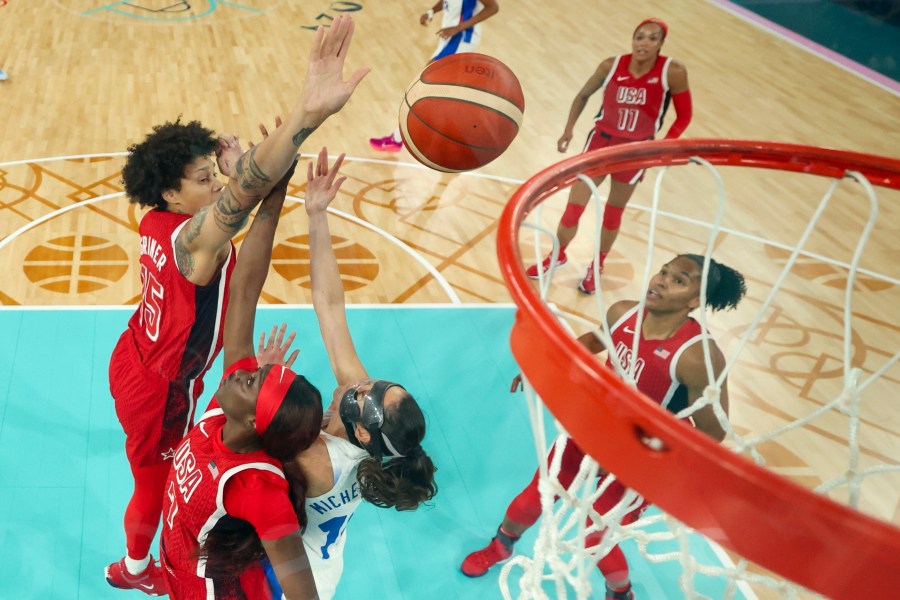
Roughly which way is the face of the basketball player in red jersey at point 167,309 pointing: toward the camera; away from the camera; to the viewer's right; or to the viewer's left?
to the viewer's right

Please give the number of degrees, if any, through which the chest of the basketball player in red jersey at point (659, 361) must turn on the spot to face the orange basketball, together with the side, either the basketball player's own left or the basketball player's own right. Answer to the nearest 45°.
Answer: approximately 90° to the basketball player's own right

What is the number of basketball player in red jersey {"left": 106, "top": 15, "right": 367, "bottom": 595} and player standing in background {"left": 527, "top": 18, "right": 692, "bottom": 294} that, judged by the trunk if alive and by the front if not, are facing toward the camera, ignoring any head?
1

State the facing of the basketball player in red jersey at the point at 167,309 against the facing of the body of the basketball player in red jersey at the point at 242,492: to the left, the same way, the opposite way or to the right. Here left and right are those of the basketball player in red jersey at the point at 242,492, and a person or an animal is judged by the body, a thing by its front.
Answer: the opposite way

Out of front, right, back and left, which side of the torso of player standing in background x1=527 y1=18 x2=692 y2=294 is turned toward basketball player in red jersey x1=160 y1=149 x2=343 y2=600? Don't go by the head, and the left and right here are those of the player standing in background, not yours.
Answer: front

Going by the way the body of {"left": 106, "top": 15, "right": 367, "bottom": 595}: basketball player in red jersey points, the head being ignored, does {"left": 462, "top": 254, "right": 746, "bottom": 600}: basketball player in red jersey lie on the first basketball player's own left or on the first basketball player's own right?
on the first basketball player's own right

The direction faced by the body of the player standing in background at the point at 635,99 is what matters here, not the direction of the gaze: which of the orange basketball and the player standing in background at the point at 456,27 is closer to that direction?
the orange basketball

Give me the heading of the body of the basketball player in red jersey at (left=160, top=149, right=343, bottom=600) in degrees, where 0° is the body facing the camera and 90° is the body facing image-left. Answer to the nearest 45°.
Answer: approximately 45°

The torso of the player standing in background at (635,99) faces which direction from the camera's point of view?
toward the camera

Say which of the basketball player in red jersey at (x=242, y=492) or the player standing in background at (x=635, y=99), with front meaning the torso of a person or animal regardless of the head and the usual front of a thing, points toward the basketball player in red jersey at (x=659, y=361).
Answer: the player standing in background

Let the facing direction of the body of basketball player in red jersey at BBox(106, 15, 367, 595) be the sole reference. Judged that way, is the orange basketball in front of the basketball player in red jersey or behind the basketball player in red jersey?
in front

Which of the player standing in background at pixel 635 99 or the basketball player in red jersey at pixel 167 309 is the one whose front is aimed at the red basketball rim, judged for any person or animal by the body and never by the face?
the player standing in background

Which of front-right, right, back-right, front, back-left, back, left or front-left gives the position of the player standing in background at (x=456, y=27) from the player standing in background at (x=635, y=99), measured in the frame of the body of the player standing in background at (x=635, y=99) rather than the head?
back-right
